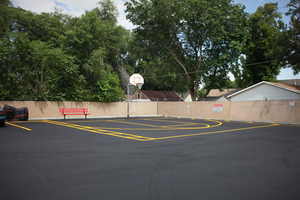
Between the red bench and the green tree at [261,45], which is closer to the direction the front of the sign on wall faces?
the red bench

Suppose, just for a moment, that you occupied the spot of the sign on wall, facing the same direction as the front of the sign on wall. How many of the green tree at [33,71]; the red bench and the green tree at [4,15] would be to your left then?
0

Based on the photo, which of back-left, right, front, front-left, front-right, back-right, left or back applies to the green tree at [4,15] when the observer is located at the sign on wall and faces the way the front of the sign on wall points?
right

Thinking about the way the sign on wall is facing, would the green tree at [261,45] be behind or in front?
behind

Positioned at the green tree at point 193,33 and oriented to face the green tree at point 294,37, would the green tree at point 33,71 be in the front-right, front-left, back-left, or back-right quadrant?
back-right

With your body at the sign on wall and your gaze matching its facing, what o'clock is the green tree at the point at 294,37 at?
The green tree is roughly at 8 o'clock from the sign on wall.

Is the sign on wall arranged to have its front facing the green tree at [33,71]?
no

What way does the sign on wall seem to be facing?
toward the camera

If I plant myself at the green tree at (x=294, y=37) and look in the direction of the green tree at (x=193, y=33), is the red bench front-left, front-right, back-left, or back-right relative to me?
front-left

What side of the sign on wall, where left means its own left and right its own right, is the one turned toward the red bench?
right
